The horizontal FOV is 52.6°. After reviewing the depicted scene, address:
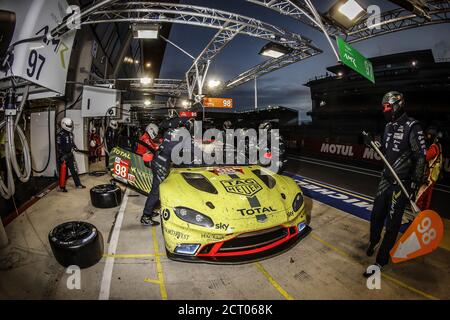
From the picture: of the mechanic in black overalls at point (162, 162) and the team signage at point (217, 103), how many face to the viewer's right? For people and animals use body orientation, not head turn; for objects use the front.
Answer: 1

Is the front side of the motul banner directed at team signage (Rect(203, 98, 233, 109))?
no

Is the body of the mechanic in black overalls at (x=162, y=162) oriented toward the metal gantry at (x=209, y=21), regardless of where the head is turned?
no

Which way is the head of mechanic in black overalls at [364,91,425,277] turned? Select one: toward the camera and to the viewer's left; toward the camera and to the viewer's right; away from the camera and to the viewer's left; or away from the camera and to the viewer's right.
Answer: toward the camera and to the viewer's left

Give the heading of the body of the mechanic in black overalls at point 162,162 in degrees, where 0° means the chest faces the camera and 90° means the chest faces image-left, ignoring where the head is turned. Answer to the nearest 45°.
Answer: approximately 270°

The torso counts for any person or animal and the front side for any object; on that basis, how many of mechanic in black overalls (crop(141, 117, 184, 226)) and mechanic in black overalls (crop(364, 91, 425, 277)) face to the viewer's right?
1

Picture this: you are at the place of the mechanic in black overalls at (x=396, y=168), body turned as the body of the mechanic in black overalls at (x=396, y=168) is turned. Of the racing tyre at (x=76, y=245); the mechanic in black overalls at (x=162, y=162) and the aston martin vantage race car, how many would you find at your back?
0

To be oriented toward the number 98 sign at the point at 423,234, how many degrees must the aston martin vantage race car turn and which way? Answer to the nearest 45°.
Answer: approximately 45° to its left

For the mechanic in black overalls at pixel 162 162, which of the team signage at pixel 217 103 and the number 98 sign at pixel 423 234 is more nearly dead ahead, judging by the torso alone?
the number 98 sign

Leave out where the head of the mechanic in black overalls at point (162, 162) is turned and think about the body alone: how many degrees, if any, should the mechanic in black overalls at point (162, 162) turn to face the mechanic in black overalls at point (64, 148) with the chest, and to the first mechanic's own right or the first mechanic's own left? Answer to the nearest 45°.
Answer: approximately 135° to the first mechanic's own left

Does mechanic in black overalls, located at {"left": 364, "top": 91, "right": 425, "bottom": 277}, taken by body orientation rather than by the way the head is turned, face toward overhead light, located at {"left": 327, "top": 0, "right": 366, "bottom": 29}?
no

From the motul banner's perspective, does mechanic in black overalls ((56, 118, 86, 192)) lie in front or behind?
in front

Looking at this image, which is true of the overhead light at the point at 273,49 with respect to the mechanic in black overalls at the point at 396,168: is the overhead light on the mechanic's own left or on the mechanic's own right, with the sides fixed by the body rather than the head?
on the mechanic's own right

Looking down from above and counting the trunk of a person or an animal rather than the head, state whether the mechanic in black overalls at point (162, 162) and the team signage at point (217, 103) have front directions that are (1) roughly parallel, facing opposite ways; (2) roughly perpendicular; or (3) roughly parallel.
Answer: roughly perpendicular

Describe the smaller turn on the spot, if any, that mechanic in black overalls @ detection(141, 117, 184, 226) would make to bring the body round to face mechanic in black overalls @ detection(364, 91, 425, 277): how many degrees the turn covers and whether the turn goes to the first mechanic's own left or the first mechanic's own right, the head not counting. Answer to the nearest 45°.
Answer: approximately 45° to the first mechanic's own right
